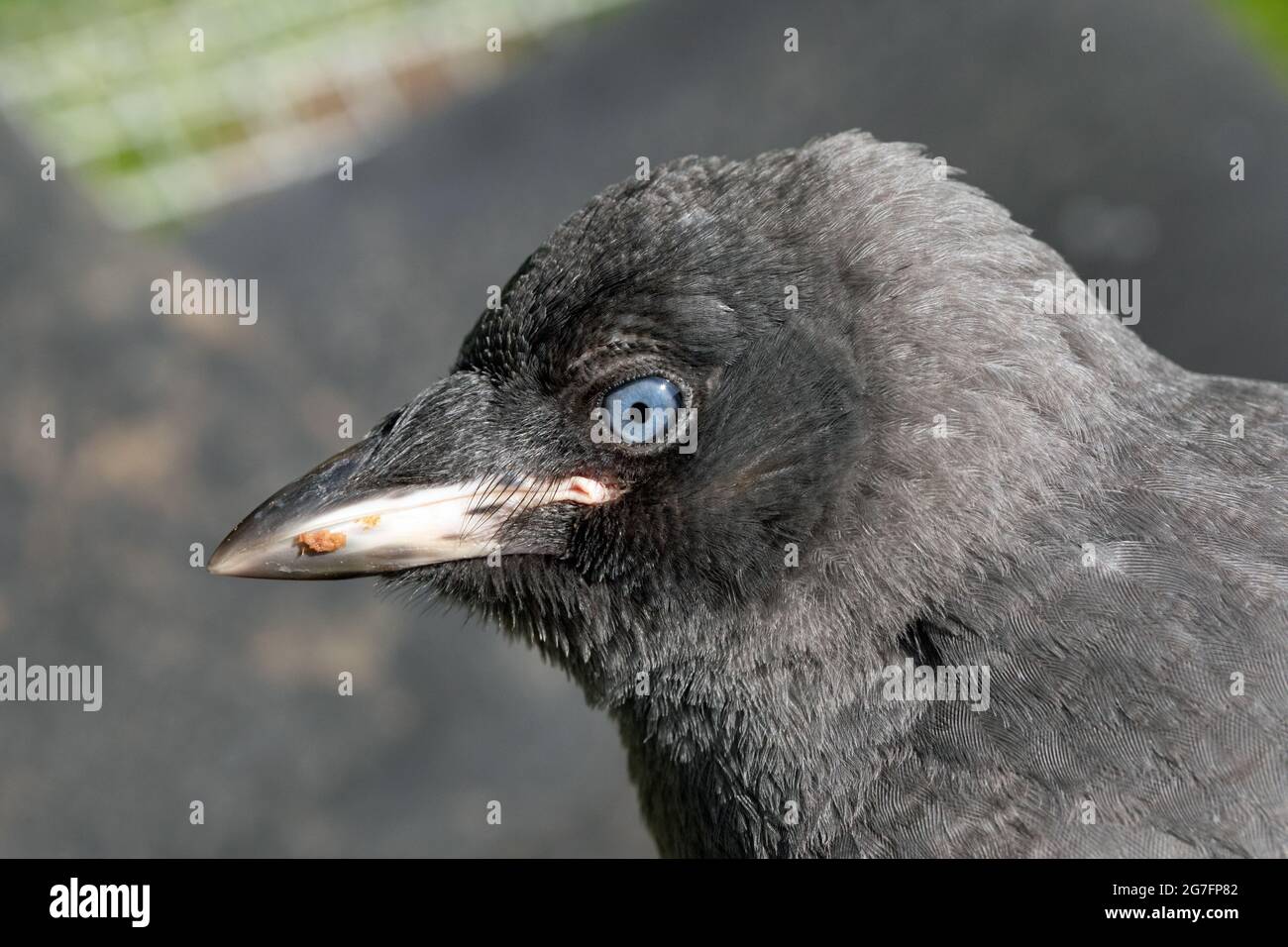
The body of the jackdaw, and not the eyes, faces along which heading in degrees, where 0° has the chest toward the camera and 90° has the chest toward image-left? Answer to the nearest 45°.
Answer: approximately 90°
